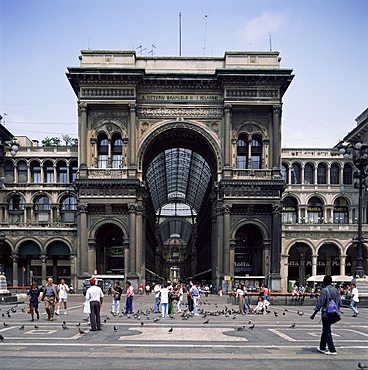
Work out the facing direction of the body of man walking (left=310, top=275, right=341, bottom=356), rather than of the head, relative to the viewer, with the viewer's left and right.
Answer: facing away from the viewer and to the left of the viewer

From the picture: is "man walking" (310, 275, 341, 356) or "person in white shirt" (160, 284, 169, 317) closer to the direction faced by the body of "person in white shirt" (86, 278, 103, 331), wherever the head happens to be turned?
the person in white shirt

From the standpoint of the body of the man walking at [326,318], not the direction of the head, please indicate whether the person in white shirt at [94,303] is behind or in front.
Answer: in front

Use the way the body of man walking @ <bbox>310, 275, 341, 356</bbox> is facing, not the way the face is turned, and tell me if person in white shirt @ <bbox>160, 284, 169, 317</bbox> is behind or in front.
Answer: in front

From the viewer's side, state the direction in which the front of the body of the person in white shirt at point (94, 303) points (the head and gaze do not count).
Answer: away from the camera
